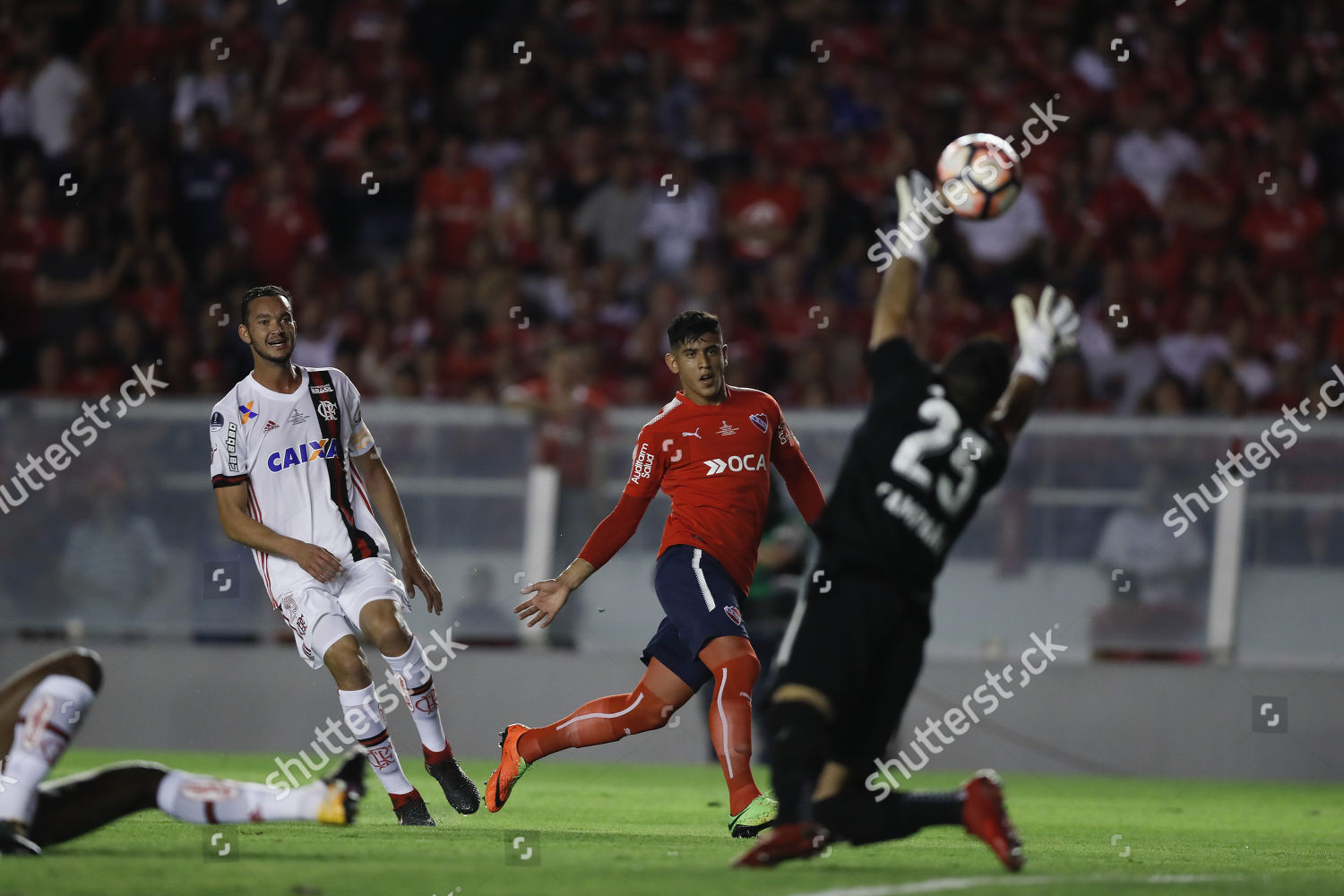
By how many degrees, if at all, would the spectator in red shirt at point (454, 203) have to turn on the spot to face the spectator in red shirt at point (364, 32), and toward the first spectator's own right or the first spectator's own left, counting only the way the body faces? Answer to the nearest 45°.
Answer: approximately 135° to the first spectator's own right

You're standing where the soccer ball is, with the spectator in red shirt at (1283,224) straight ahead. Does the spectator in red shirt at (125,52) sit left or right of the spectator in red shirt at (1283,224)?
left

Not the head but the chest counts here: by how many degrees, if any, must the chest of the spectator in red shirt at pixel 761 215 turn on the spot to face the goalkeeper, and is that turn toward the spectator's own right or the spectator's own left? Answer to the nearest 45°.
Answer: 0° — they already face them

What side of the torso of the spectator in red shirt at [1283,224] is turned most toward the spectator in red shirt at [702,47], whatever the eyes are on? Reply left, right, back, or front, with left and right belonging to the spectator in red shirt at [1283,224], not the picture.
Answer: right

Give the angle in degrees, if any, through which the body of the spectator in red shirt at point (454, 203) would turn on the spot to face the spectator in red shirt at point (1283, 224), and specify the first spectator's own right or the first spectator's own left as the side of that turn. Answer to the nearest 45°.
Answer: approximately 90° to the first spectator's own left

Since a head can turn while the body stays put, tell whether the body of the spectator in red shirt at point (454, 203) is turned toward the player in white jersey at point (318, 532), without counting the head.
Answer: yes

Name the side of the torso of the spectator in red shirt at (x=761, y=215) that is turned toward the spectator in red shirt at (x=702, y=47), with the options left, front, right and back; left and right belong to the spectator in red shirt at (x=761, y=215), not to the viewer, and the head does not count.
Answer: back

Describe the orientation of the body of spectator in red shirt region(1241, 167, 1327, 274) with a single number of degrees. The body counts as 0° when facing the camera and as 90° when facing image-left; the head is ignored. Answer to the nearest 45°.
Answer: approximately 0°

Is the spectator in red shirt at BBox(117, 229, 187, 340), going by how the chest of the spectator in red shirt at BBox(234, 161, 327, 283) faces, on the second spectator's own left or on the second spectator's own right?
on the second spectator's own right

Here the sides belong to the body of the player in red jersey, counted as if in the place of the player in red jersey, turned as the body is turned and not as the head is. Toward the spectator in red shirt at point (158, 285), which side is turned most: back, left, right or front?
back

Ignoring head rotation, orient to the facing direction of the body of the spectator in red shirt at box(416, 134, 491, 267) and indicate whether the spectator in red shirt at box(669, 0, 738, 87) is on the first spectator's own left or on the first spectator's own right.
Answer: on the first spectator's own left
